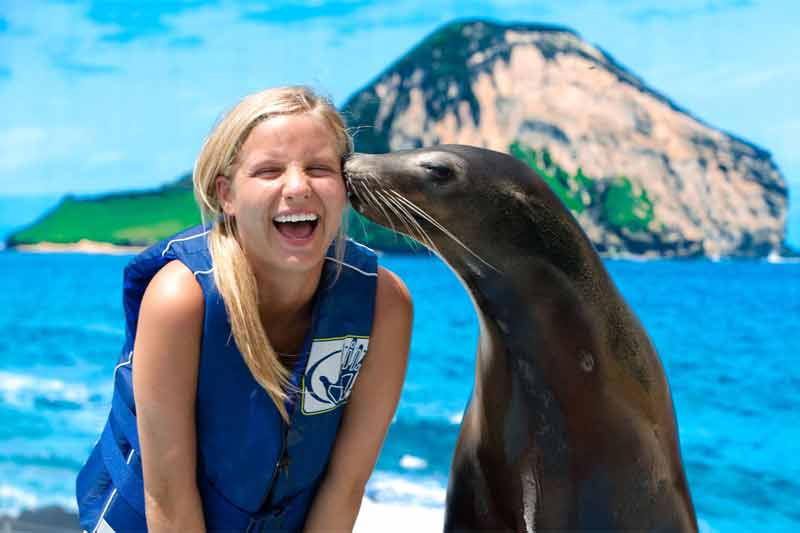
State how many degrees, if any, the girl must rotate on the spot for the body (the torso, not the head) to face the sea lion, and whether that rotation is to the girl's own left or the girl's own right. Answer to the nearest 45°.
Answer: approximately 45° to the girl's own left

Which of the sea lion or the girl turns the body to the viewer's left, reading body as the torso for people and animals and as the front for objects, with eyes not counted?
the sea lion

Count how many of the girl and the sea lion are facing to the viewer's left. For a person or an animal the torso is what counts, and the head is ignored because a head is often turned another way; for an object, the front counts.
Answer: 1

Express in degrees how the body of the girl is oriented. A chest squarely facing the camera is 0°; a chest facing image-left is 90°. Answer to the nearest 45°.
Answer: approximately 315°

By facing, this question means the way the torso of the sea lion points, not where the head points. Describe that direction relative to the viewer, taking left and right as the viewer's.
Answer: facing to the left of the viewer

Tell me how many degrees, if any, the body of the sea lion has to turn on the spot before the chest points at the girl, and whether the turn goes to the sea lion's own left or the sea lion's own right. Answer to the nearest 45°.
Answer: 0° — it already faces them
